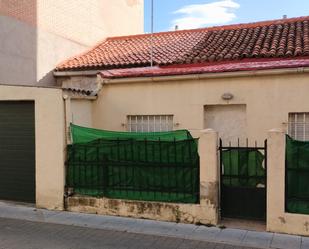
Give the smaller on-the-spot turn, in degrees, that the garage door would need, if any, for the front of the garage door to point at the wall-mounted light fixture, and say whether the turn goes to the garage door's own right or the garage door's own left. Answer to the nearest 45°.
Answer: approximately 135° to the garage door's own left

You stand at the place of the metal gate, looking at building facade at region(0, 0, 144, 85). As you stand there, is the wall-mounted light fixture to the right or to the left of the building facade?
right

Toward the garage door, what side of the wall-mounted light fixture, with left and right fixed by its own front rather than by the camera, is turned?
right

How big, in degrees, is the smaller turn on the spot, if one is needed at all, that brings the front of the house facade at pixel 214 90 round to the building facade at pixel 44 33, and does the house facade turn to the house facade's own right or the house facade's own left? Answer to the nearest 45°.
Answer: approximately 135° to the house facade's own right

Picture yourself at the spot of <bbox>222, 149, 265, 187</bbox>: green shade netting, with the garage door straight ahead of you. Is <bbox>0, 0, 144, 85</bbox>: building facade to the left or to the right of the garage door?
right

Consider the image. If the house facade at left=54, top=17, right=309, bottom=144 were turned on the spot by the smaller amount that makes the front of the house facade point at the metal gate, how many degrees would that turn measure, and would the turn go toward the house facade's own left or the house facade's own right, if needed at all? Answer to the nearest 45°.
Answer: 0° — it already faces it

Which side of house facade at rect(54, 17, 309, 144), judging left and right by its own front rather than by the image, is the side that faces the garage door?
right

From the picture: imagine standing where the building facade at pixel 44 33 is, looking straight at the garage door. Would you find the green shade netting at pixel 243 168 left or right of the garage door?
left

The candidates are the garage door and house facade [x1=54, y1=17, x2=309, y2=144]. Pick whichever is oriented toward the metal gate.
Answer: the house facade

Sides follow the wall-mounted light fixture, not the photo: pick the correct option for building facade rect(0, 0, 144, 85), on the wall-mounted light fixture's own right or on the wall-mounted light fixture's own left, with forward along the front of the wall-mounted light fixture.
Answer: on the wall-mounted light fixture's own right
